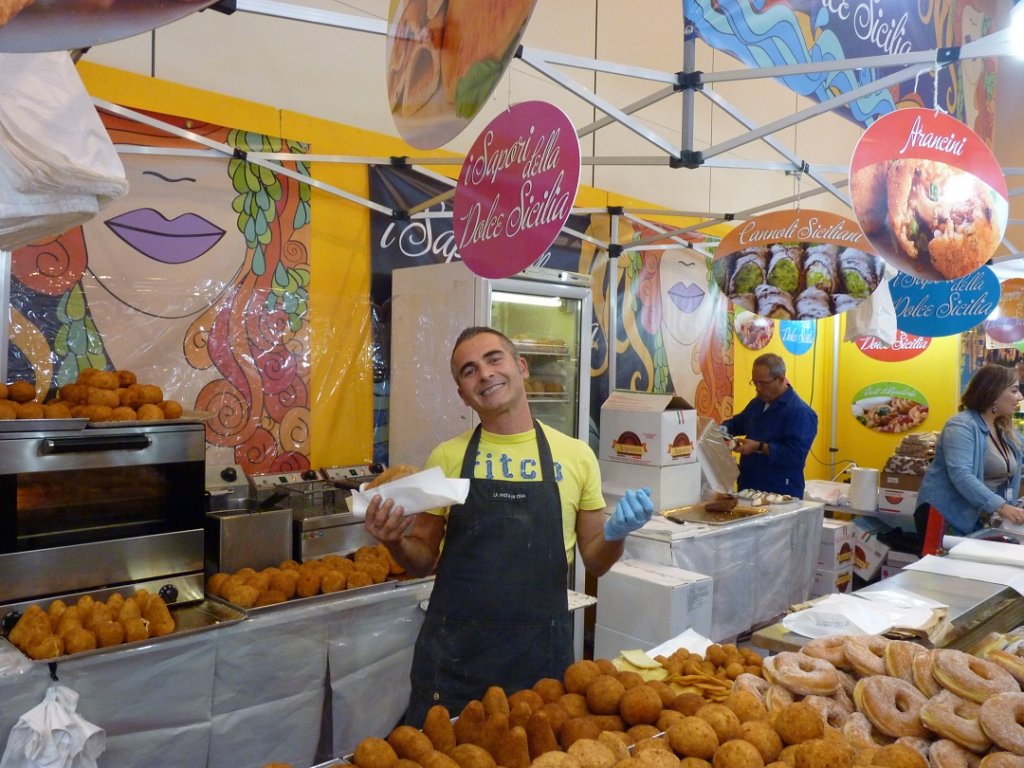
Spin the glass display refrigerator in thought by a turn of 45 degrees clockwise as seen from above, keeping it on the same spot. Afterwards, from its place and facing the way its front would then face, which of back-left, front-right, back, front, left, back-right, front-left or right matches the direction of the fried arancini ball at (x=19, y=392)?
front-right

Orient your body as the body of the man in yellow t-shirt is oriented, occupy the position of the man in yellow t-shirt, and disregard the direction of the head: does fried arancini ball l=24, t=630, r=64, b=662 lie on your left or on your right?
on your right

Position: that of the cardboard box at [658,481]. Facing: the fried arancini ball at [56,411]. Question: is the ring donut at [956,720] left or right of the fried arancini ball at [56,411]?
left

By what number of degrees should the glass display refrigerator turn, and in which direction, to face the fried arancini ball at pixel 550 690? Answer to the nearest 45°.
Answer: approximately 45° to its right

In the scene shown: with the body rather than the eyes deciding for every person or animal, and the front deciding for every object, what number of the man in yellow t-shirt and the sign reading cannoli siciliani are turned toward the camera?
2

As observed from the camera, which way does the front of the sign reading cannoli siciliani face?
facing the viewer

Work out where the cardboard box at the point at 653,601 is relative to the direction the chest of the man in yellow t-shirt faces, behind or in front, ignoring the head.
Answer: behind

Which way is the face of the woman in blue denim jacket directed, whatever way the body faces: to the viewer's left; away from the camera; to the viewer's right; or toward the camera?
to the viewer's right

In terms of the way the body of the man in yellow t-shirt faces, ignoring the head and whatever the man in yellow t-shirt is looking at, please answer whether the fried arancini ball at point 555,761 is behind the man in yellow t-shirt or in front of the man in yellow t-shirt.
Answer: in front

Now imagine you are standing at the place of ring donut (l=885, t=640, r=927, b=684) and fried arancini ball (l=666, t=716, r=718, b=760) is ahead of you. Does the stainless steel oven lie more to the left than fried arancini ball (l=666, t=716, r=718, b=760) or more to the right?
right

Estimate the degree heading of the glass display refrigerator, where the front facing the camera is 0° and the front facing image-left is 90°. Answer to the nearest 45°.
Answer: approximately 315°

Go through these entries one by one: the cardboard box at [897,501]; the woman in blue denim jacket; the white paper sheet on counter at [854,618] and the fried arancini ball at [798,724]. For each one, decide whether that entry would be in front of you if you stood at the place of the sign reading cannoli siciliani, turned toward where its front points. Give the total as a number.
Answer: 2
